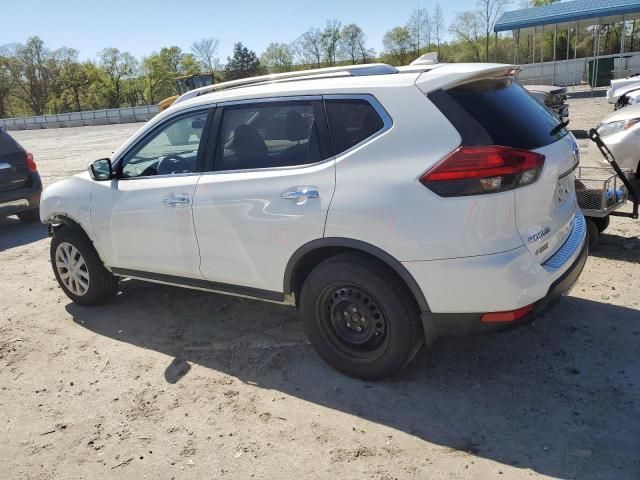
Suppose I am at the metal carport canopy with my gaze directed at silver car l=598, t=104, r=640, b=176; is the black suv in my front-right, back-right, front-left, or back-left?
front-right

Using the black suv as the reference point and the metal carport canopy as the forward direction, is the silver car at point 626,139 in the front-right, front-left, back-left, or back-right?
front-right

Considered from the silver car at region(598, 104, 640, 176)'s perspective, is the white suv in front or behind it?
in front

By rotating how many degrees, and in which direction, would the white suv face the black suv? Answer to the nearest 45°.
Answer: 0° — it already faces it

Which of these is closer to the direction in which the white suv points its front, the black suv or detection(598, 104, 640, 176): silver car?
the black suv

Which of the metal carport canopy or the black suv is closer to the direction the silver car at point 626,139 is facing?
the black suv

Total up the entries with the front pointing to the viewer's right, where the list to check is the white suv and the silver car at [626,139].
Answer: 0

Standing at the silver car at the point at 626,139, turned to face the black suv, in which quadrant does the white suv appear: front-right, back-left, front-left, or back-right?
front-left

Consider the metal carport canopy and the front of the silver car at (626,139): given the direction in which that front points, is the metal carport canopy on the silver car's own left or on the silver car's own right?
on the silver car's own right

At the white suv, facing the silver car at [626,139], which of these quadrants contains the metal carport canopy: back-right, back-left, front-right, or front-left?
front-left

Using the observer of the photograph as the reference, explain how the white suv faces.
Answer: facing away from the viewer and to the left of the viewer

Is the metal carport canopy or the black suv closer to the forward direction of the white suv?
the black suv
